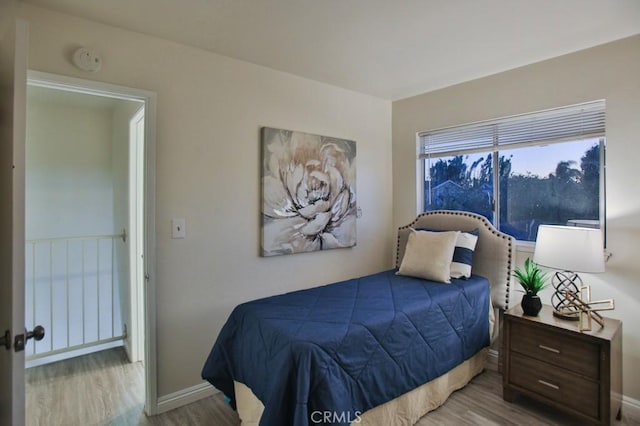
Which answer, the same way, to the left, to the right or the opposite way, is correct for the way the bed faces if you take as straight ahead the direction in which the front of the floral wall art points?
to the right

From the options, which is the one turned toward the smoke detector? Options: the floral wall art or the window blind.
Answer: the window blind

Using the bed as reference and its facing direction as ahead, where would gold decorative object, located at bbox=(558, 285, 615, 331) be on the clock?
The gold decorative object is roughly at 7 o'clock from the bed.

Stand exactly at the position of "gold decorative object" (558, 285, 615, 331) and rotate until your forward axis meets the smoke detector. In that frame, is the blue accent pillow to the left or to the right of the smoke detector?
right

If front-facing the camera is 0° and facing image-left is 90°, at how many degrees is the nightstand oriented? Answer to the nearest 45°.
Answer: approximately 45°

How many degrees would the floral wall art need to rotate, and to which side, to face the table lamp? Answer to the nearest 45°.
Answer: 0° — it already faces it

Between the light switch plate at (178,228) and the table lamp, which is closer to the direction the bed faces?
the light switch plate

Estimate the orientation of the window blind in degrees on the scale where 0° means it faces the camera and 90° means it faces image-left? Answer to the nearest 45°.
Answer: approximately 45°
